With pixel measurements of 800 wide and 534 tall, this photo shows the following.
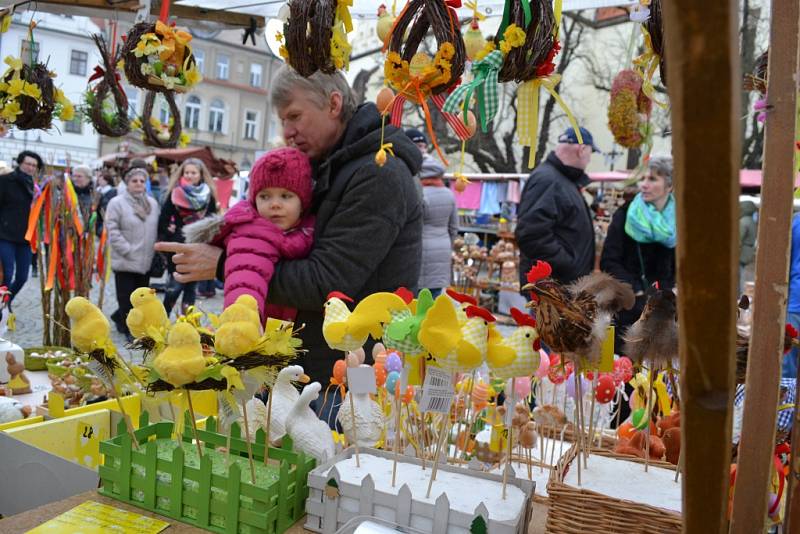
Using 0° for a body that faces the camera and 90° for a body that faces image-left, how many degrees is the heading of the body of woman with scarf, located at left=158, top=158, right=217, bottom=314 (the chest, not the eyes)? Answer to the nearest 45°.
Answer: approximately 0°

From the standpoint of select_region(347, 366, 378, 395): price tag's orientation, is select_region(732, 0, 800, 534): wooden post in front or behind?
in front

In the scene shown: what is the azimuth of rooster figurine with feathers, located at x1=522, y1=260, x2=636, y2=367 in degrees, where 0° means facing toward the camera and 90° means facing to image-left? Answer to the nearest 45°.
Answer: approximately 90°

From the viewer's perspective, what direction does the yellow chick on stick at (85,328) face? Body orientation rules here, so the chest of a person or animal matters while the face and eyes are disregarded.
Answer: to the viewer's left

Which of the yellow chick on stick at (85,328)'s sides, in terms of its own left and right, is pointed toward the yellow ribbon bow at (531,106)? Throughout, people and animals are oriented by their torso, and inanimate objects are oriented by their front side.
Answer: back

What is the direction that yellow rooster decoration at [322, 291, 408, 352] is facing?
to the viewer's left
